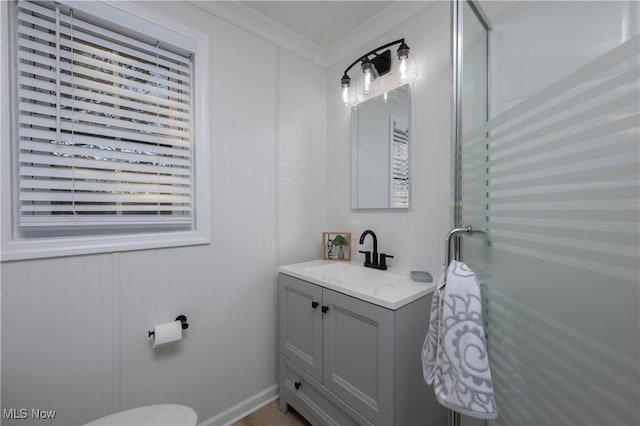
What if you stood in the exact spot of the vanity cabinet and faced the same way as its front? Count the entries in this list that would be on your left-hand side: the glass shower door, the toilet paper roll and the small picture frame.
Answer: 1

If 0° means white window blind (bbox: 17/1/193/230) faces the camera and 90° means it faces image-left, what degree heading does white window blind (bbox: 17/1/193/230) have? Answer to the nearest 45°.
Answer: approximately 315°

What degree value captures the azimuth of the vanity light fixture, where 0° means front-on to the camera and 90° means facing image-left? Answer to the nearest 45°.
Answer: approximately 45°

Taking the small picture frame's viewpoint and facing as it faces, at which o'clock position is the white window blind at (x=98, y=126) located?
The white window blind is roughly at 2 o'clock from the small picture frame.

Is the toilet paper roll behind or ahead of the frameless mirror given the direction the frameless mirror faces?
ahead

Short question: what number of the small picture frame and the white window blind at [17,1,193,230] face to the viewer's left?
0

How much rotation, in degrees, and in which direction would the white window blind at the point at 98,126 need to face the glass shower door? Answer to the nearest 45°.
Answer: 0° — it already faces it

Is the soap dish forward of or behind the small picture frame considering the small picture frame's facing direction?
forward
